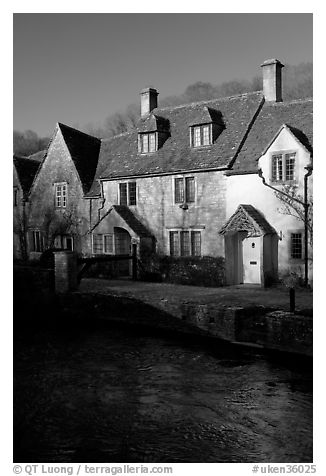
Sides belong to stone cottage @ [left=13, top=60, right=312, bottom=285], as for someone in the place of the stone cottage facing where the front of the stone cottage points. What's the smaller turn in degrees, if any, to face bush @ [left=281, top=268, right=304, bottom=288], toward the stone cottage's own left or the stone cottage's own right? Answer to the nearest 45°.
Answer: approximately 90° to the stone cottage's own left

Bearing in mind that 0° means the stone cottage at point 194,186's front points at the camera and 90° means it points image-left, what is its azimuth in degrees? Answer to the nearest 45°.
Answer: approximately 45°
